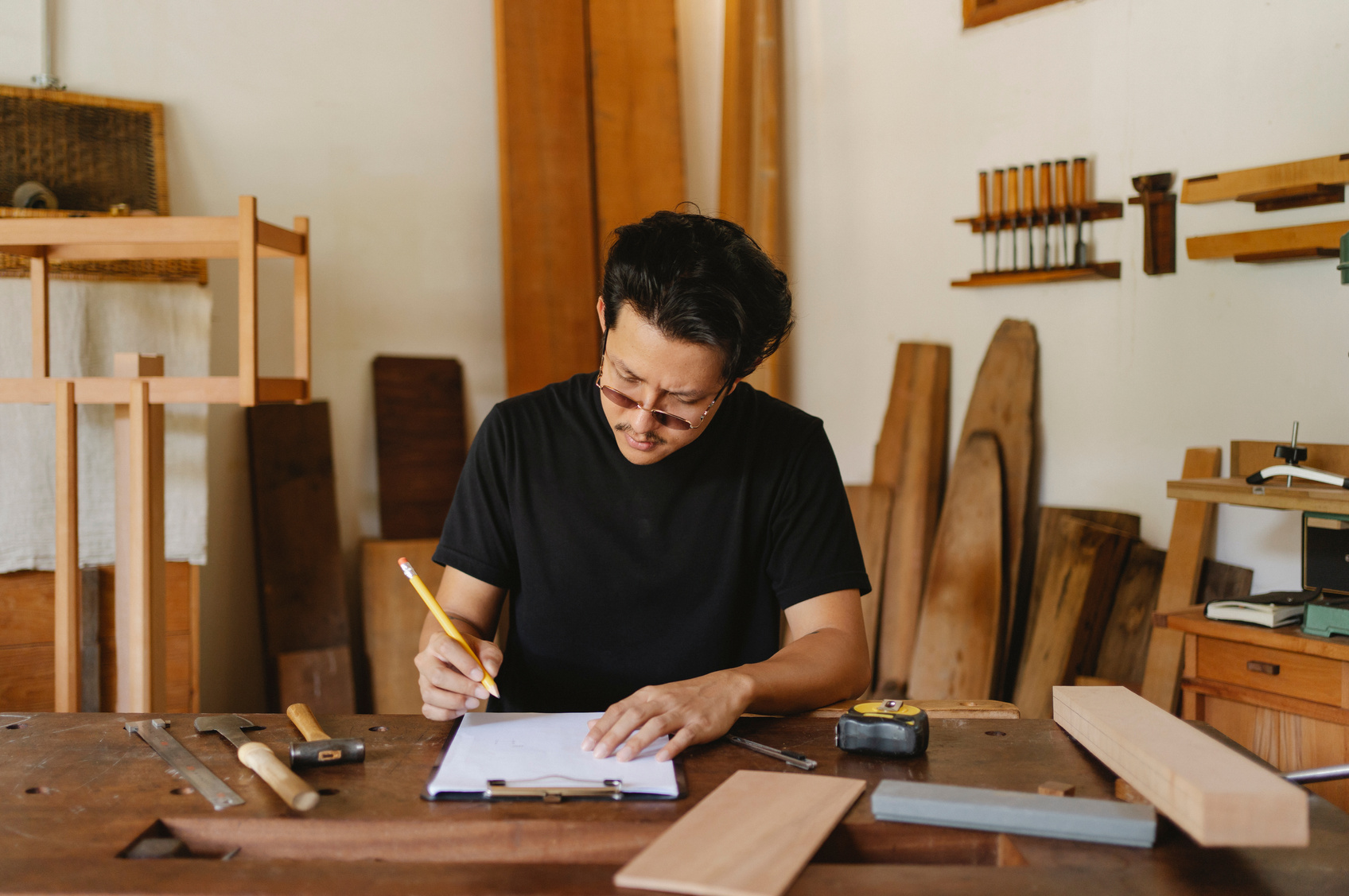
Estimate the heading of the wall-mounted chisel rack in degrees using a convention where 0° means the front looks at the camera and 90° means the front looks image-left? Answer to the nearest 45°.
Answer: approximately 45°

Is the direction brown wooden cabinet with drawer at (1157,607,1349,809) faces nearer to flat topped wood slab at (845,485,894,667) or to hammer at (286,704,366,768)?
the hammer

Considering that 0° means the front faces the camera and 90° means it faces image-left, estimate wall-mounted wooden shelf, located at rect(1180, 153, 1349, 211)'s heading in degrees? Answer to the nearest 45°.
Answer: approximately 45°

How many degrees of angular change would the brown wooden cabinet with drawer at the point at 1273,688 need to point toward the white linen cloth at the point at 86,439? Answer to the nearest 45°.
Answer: approximately 45° to its right

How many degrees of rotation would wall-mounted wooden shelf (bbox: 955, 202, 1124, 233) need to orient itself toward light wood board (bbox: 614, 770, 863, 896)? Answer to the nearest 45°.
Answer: approximately 45° to its left

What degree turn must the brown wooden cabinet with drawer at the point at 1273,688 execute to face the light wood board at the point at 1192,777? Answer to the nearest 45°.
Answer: approximately 45° to its left

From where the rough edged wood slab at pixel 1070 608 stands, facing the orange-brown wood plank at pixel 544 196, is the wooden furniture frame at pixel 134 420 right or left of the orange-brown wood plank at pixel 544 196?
left
